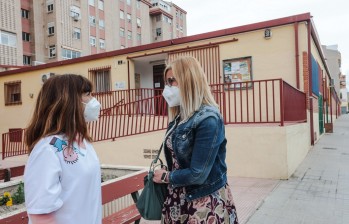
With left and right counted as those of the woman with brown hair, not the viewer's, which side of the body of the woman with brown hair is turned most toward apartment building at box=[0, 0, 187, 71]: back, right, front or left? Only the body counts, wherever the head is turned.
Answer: left

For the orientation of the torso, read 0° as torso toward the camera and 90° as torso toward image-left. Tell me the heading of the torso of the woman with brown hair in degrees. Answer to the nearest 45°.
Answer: approximately 270°

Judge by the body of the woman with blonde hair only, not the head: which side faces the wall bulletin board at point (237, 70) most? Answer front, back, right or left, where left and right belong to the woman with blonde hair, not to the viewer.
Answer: right

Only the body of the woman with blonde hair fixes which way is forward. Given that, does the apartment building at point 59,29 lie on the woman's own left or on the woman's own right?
on the woman's own right

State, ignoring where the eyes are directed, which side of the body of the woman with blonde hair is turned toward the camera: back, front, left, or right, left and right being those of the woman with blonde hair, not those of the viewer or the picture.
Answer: left

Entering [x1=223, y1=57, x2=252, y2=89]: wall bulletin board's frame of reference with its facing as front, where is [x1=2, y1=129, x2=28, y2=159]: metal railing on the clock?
The metal railing is roughly at 3 o'clock from the wall bulletin board.

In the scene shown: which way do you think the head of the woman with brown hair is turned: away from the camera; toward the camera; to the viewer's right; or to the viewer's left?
to the viewer's right

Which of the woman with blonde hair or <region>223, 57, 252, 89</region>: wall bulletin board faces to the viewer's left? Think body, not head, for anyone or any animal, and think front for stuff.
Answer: the woman with blonde hair

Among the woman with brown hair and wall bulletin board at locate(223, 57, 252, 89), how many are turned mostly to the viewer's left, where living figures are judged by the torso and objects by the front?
0

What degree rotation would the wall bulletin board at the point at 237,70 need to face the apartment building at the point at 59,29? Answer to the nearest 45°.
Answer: approximately 135° to its right

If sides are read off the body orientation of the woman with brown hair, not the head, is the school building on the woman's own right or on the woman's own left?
on the woman's own left

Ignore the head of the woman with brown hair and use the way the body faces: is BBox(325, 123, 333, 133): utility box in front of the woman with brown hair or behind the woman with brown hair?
in front

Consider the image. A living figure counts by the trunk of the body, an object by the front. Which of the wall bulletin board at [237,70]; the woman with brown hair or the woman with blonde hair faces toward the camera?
the wall bulletin board

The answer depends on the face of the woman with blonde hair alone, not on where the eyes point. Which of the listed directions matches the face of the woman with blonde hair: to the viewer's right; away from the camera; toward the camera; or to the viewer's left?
to the viewer's left

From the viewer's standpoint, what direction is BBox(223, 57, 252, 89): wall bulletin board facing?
toward the camera
